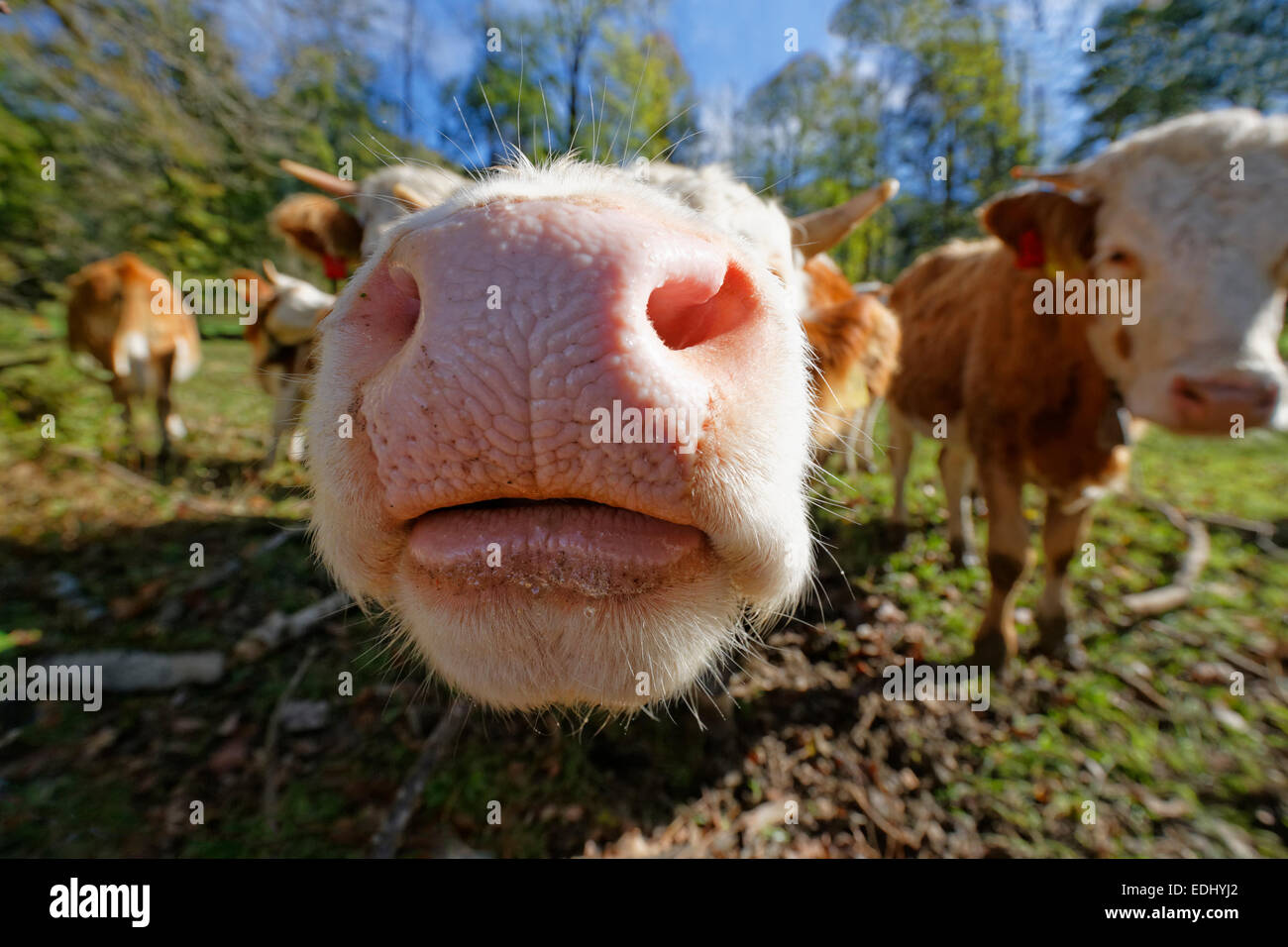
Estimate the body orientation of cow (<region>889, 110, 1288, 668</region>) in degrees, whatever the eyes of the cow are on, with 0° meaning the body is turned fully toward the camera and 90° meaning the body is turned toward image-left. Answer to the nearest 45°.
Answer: approximately 315°

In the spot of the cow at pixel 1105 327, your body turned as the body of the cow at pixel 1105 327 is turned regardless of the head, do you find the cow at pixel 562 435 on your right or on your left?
on your right

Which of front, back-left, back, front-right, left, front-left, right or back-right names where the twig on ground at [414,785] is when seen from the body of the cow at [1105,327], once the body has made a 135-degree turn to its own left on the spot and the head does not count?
back-left

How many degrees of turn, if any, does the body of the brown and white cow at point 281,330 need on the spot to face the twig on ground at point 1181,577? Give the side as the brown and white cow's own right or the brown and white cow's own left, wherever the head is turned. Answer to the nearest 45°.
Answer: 0° — it already faces it

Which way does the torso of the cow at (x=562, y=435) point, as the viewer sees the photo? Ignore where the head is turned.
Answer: toward the camera

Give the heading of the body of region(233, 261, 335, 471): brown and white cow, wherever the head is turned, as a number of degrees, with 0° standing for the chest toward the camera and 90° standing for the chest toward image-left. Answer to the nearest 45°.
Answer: approximately 315°

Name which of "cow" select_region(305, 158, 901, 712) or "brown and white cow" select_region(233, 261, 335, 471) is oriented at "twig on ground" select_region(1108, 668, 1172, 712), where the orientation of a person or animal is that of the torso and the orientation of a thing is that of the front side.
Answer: the brown and white cow
